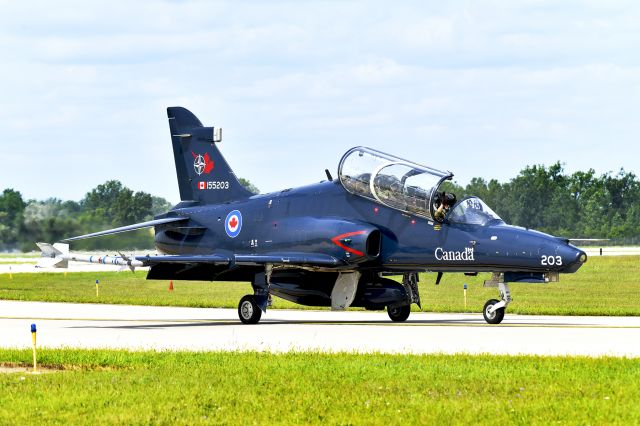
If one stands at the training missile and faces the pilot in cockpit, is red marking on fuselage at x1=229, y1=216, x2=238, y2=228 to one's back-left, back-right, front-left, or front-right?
front-left

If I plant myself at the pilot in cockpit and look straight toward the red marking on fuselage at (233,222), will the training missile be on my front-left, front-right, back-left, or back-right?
front-left

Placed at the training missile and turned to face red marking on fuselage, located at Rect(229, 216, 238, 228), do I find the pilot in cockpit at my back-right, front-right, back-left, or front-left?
front-right

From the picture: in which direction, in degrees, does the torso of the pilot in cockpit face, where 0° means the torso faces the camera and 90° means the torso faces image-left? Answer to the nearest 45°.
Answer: approximately 270°

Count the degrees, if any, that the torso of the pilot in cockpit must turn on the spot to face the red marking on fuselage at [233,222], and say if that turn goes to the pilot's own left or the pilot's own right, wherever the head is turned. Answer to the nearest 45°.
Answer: approximately 135° to the pilot's own left

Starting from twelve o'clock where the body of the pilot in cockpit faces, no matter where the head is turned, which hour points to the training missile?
The training missile is roughly at 6 o'clock from the pilot in cockpit.
